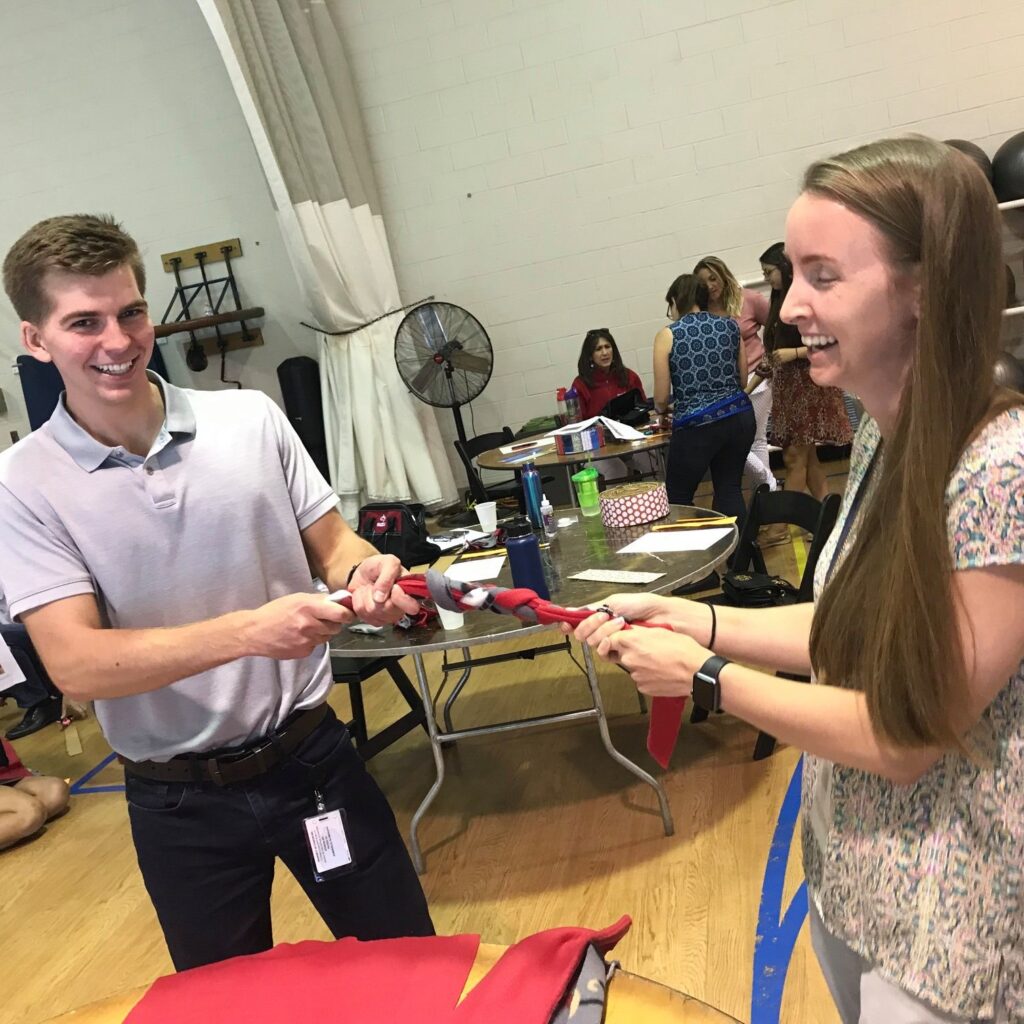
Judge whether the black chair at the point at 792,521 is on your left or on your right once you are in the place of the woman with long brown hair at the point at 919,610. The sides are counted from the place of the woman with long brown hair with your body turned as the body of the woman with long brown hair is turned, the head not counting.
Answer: on your right

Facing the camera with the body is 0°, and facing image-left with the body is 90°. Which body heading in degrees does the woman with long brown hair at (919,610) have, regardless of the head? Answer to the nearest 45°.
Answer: approximately 90°

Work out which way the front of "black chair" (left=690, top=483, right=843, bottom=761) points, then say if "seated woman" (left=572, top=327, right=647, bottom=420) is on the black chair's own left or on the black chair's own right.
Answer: on the black chair's own right

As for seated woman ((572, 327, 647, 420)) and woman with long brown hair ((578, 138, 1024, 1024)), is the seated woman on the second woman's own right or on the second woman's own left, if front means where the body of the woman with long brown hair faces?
on the second woman's own right

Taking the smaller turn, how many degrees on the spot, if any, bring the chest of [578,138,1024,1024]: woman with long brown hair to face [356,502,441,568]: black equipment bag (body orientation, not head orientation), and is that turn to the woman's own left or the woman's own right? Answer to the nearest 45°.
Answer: approximately 45° to the woman's own right

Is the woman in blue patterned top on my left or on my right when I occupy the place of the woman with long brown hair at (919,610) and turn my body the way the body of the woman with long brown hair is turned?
on my right

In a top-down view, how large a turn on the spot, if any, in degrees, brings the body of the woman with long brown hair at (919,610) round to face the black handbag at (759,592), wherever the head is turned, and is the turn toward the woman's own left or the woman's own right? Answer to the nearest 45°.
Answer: approximately 90° to the woman's own right

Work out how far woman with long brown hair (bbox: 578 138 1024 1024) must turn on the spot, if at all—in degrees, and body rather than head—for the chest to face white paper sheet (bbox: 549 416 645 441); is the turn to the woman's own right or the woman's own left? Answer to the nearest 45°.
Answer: approximately 90° to the woman's own right

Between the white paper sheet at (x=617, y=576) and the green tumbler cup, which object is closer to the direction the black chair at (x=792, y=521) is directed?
the white paper sheet
